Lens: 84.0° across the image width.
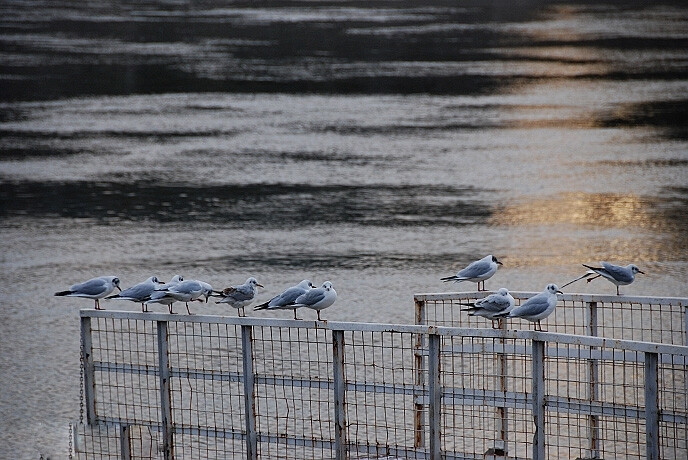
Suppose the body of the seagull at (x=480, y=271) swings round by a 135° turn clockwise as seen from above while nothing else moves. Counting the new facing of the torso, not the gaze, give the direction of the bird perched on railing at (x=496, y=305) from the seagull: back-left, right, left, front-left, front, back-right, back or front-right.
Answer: front-left

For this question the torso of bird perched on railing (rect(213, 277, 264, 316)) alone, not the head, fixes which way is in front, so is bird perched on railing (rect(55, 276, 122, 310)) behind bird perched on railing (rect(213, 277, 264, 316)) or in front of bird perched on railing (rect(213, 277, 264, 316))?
behind

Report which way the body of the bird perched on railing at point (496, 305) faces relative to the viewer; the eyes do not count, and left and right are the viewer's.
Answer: facing to the right of the viewer

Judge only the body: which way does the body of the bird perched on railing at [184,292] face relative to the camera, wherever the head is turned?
to the viewer's right

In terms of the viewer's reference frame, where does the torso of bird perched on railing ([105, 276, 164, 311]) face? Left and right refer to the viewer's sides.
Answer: facing to the right of the viewer

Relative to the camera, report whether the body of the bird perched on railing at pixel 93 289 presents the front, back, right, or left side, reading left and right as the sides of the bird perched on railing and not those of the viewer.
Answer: right

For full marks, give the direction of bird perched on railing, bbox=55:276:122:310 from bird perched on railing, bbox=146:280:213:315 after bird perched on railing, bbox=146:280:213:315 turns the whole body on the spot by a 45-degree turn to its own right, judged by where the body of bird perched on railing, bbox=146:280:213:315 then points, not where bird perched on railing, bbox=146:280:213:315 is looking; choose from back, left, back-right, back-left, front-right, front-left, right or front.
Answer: back

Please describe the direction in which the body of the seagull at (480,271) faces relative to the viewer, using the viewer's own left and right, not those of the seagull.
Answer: facing to the right of the viewer

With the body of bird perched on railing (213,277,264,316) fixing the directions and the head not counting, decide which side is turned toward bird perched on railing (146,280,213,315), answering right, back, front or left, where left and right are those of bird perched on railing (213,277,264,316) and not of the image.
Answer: back

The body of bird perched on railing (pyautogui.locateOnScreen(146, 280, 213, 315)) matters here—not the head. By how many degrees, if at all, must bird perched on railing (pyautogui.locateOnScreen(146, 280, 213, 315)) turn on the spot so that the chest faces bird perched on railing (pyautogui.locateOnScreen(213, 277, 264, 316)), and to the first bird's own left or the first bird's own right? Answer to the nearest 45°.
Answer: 0° — it already faces it

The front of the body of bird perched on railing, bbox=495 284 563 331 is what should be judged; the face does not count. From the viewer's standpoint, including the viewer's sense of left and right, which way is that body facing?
facing to the right of the viewer

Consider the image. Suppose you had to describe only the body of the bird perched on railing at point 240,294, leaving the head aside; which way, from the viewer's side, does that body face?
to the viewer's right
